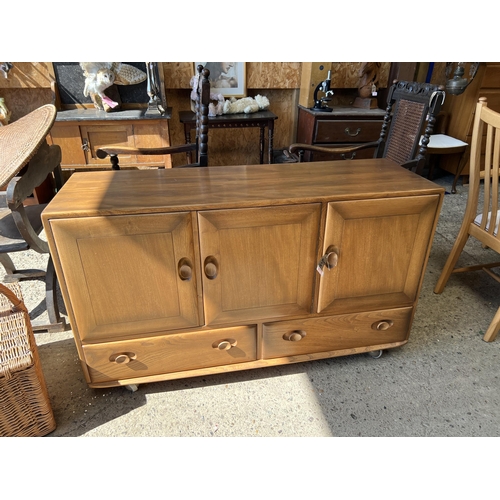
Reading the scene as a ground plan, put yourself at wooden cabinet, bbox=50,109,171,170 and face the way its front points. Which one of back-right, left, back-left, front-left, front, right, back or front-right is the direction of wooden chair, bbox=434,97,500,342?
front-left

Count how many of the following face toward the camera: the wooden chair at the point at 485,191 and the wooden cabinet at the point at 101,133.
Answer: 1

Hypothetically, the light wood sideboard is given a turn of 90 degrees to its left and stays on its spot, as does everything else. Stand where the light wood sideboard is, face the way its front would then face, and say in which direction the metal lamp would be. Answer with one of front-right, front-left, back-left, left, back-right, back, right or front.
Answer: front-left

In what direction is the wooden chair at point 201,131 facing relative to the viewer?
to the viewer's left

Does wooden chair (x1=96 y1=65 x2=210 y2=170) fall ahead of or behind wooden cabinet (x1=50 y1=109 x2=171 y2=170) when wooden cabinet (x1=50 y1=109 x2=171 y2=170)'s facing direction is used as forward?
ahead

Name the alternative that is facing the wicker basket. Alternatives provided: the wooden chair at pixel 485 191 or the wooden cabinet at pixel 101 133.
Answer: the wooden cabinet

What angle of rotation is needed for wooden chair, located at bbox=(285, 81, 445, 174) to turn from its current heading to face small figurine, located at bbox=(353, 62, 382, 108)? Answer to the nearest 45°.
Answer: approximately 135° to its right

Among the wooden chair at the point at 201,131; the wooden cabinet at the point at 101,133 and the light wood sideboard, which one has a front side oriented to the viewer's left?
the wooden chair

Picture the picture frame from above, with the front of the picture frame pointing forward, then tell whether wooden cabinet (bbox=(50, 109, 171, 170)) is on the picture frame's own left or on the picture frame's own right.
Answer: on the picture frame's own right

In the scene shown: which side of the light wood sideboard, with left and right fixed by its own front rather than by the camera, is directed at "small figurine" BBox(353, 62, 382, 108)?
back

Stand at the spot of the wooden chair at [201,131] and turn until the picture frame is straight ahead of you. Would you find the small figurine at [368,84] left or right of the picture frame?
right
